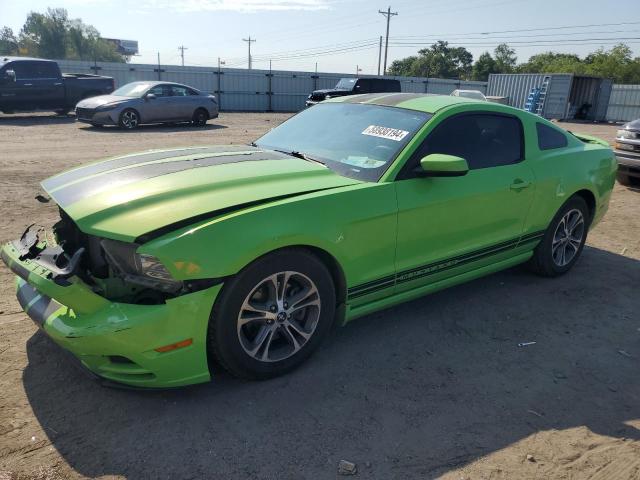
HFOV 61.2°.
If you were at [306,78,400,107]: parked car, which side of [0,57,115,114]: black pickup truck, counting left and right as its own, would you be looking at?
back

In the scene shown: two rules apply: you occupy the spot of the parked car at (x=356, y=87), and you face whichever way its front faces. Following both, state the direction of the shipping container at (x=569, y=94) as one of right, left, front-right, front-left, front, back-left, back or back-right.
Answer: back

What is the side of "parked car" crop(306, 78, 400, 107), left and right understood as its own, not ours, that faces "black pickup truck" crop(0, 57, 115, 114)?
front

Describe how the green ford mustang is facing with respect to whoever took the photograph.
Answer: facing the viewer and to the left of the viewer

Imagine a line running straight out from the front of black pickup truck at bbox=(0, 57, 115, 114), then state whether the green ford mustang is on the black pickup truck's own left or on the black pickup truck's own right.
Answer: on the black pickup truck's own left

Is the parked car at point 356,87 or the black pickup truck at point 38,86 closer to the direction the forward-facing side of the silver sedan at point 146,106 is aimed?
the black pickup truck

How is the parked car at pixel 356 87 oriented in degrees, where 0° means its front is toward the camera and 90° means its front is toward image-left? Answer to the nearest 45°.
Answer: approximately 45°

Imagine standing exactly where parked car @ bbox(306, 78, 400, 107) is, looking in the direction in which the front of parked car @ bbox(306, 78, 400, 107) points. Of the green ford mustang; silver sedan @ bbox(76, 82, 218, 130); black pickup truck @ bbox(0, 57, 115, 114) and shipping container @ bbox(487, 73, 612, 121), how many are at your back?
1

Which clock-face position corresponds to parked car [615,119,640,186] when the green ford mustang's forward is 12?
The parked car is roughly at 6 o'clock from the green ford mustang.

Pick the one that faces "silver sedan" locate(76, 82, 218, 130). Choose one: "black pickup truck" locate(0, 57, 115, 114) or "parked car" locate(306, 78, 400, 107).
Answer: the parked car

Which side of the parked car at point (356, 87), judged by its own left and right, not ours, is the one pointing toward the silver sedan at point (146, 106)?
front

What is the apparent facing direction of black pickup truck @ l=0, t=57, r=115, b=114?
to the viewer's left

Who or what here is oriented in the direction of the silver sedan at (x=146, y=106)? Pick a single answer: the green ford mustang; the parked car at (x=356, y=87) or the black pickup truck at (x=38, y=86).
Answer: the parked car
